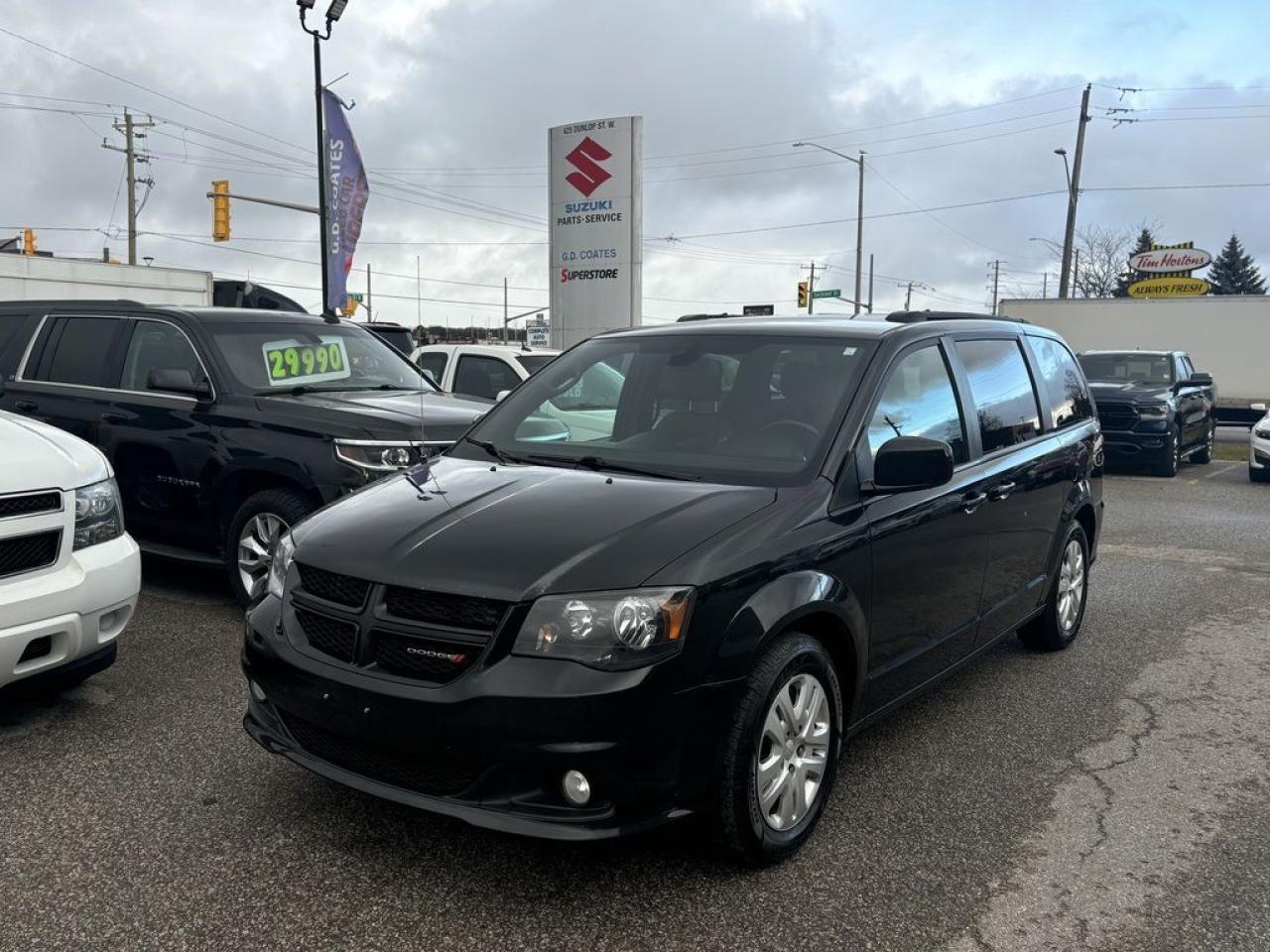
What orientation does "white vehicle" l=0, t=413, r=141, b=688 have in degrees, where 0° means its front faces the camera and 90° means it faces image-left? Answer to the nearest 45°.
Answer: approximately 315°

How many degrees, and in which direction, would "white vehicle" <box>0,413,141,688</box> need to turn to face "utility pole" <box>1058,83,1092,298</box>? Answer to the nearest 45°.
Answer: approximately 90° to its left

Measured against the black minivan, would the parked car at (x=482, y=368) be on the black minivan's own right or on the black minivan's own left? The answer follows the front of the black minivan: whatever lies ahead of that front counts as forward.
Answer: on the black minivan's own right

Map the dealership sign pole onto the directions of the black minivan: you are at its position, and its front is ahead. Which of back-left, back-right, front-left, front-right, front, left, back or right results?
back-right

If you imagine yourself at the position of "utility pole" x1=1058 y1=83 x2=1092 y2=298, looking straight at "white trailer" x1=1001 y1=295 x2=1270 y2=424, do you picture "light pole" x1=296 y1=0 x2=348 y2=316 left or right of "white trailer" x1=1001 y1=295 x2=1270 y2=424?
right
